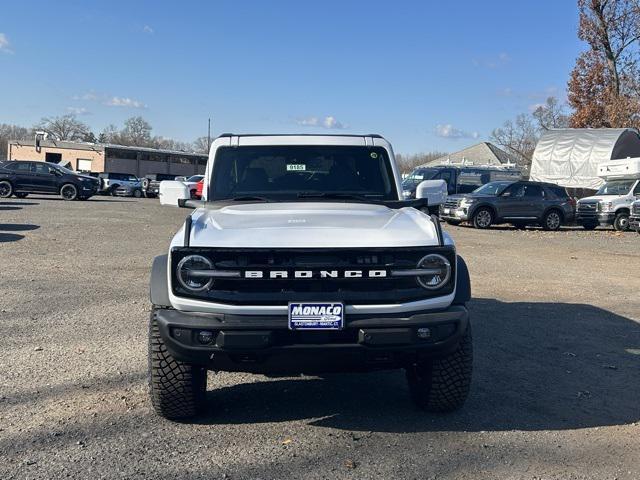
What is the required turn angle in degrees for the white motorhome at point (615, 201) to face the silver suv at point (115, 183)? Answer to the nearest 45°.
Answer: approximately 45° to its right

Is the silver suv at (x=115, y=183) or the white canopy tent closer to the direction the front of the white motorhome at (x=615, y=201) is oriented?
the silver suv

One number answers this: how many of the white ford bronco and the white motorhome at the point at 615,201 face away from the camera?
0

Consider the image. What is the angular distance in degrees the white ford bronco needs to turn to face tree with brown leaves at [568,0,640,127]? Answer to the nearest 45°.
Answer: approximately 135° to its left

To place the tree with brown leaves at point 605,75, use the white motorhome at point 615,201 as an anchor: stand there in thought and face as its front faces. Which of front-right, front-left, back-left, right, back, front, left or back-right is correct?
back-right

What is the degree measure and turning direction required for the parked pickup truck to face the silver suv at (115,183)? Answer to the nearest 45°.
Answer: approximately 45° to its right

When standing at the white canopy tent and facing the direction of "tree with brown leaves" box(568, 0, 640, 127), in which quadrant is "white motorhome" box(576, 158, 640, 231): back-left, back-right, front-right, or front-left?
back-right

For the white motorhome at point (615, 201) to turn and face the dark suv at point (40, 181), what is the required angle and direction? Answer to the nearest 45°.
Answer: approximately 45° to its right

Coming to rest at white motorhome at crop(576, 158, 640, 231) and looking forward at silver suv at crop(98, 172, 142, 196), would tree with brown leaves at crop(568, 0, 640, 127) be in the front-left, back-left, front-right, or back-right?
front-right

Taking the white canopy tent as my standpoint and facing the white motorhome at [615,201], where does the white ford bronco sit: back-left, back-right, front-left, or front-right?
front-right

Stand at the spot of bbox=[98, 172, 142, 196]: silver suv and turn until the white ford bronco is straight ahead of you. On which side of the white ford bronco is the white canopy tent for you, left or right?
left

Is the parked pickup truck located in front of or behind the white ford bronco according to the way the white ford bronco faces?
behind

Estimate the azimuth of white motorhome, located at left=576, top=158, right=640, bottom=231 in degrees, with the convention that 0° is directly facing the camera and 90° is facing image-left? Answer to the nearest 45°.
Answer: approximately 45°

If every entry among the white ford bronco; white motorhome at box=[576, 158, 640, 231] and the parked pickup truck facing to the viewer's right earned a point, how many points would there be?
0

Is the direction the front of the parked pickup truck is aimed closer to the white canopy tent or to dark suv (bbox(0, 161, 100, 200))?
the dark suv

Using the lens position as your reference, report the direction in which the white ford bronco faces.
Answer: facing the viewer

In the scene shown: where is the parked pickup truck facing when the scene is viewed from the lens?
facing the viewer and to the left of the viewer
